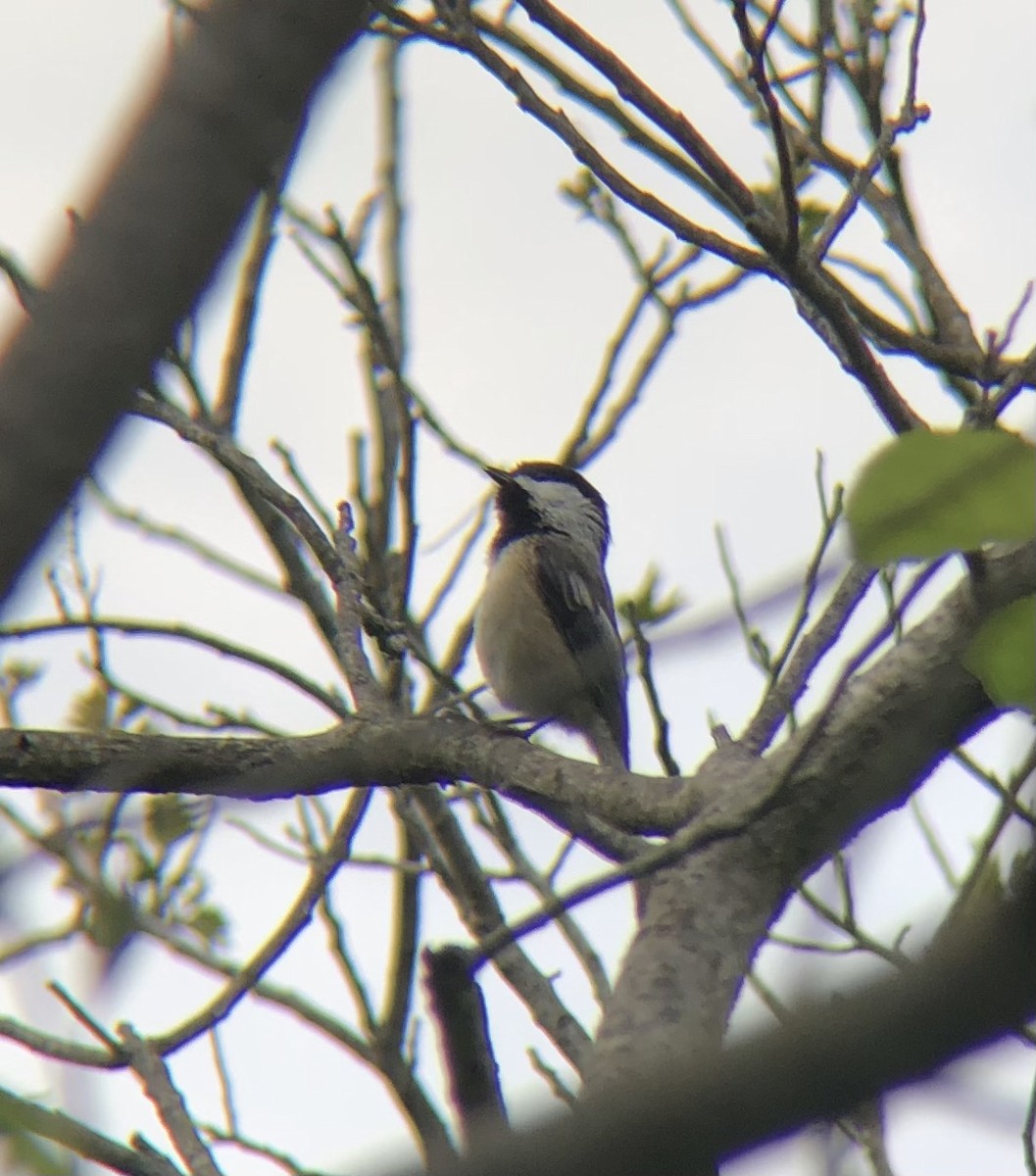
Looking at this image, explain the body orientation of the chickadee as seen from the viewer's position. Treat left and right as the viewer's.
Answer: facing to the left of the viewer

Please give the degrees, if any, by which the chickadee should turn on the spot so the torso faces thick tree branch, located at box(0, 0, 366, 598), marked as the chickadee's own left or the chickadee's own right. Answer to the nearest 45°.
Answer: approximately 90° to the chickadee's own left

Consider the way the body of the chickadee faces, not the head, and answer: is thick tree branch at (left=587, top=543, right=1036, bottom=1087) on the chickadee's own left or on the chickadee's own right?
on the chickadee's own left

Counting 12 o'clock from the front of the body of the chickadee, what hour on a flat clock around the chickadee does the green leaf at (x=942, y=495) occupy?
The green leaf is roughly at 9 o'clock from the chickadee.

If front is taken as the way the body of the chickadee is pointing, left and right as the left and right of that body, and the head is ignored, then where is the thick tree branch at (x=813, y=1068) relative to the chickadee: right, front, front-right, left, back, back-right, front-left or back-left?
left
